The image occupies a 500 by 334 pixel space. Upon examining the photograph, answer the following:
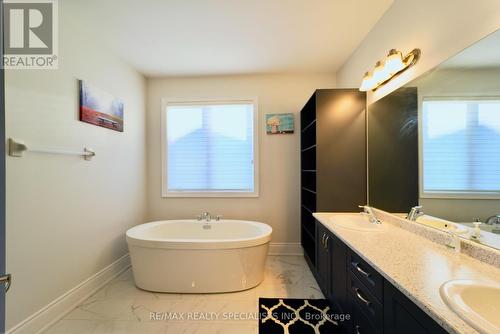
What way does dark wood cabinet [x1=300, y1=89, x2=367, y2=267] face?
to the viewer's left

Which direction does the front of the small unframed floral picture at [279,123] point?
toward the camera

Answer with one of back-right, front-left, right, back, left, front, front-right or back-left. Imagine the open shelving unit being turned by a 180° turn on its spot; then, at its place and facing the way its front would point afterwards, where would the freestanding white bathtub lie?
back-right

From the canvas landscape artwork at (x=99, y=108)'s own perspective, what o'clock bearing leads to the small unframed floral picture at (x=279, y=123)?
The small unframed floral picture is roughly at 11 o'clock from the canvas landscape artwork.

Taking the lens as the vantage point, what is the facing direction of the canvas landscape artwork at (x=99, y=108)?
facing the viewer and to the right of the viewer

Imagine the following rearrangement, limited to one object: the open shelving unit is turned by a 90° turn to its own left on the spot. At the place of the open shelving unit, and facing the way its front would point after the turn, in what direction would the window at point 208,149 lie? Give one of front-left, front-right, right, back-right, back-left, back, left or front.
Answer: right

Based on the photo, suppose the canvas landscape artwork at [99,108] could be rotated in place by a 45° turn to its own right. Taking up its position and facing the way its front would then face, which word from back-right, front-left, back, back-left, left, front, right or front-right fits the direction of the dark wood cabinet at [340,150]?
front-left

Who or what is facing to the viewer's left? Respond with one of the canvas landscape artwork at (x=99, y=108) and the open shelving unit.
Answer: the open shelving unit

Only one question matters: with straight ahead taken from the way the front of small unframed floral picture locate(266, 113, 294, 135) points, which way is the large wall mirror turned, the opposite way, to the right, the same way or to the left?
to the right

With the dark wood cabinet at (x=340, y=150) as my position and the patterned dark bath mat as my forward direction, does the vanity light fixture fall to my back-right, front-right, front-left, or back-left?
front-left

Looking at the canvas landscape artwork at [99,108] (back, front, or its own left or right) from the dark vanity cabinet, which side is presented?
front

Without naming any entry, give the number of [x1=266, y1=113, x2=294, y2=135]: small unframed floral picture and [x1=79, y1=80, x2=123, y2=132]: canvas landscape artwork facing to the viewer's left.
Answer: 0

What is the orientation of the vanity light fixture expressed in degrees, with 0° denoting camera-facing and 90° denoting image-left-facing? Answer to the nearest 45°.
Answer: approximately 45°

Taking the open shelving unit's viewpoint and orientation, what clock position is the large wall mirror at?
The large wall mirror is roughly at 8 o'clock from the open shelving unit.

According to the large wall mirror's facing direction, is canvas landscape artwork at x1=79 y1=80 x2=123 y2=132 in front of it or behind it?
in front

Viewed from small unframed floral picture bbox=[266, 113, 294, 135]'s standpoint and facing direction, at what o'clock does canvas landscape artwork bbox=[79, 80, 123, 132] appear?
The canvas landscape artwork is roughly at 2 o'clock from the small unframed floral picture.

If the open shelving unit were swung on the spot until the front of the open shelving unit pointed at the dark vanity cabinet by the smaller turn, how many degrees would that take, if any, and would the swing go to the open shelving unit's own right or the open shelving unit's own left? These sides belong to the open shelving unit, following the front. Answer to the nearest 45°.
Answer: approximately 90° to the open shelving unit's own left
